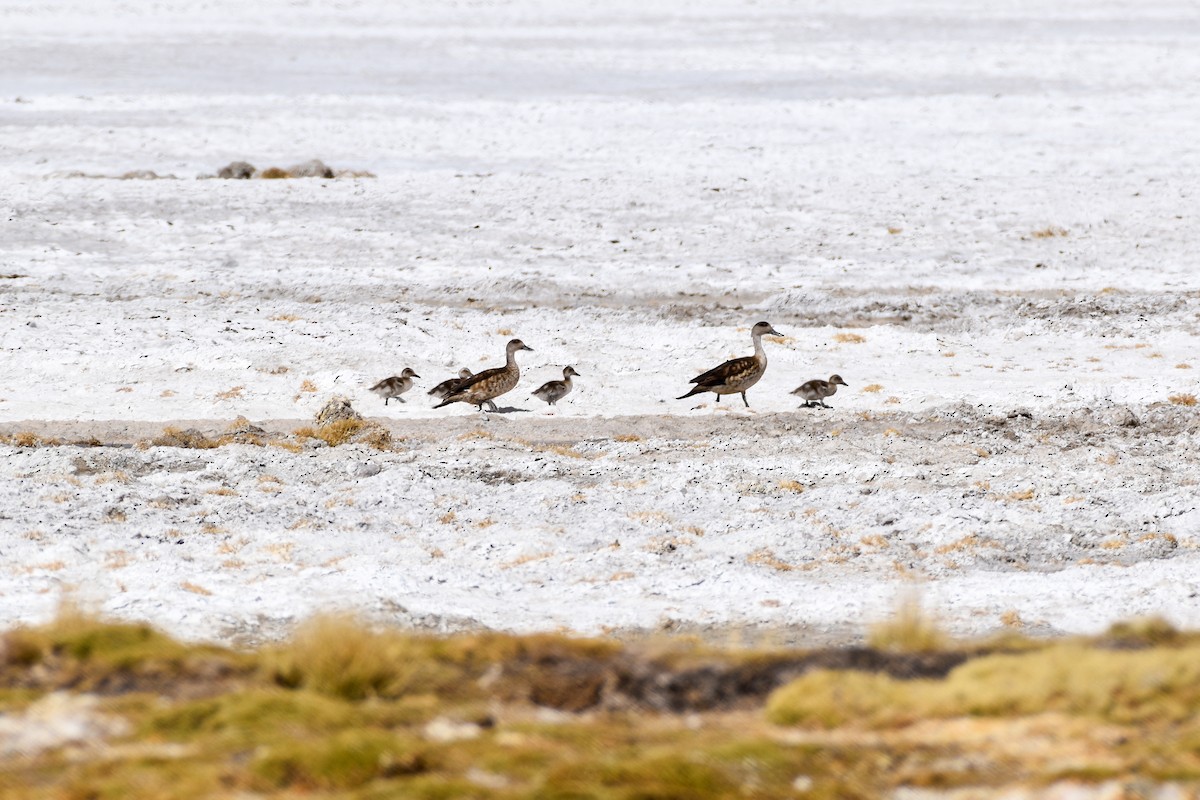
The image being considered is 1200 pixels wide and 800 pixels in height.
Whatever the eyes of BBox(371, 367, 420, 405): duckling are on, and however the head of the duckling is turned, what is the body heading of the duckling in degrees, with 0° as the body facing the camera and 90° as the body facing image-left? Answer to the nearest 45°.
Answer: approximately 270°

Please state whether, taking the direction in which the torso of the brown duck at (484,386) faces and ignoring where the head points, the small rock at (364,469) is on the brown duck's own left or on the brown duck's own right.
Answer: on the brown duck's own right

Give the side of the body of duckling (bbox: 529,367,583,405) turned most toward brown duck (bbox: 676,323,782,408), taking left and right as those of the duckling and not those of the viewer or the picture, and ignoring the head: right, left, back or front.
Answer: front

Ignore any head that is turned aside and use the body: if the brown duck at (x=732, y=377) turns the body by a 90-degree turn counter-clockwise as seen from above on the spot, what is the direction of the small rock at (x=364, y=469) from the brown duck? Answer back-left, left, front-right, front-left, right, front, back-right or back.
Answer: back-left

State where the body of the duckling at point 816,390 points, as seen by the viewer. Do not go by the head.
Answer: to the viewer's right

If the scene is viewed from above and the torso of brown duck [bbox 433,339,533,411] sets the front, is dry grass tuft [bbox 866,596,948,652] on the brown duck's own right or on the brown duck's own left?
on the brown duck's own right

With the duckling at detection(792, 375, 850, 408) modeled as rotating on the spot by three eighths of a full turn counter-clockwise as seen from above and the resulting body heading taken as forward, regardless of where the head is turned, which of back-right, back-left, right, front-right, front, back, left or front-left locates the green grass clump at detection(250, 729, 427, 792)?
back-left

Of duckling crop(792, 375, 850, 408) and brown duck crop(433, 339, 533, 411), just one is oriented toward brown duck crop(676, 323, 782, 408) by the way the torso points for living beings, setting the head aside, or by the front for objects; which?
brown duck crop(433, 339, 533, 411)

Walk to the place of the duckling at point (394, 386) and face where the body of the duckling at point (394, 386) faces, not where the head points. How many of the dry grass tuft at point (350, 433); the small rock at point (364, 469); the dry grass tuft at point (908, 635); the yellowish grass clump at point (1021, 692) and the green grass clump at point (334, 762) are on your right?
5

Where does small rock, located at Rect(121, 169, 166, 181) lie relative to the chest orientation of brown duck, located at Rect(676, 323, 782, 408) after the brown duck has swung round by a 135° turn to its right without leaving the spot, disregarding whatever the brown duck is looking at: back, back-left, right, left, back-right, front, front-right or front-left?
right

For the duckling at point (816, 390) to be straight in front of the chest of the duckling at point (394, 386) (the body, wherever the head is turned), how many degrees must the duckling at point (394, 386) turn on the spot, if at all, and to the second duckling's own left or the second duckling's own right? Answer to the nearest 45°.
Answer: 0° — it already faces it

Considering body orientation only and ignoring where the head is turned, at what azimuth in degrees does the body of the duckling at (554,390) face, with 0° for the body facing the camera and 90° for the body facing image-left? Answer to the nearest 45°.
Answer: approximately 270°

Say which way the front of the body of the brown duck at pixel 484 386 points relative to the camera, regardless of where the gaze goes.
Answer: to the viewer's right

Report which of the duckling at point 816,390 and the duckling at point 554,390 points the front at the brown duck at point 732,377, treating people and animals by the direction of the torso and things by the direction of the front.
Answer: the duckling at point 554,390

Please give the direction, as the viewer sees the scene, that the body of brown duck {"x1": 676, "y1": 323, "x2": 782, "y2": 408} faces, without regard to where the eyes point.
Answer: to the viewer's right
